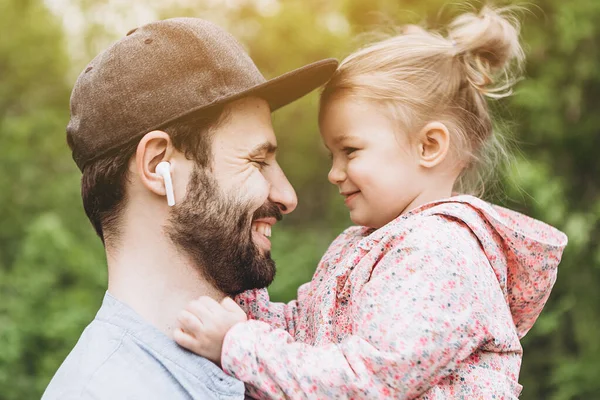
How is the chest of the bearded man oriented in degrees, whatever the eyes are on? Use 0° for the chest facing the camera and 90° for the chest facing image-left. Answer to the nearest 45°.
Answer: approximately 270°

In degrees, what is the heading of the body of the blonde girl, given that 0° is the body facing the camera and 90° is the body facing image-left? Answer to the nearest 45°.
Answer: approximately 90°

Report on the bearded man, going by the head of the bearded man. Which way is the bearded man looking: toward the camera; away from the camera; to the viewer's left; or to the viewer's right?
to the viewer's right

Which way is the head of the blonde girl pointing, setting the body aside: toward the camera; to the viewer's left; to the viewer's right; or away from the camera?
to the viewer's left
